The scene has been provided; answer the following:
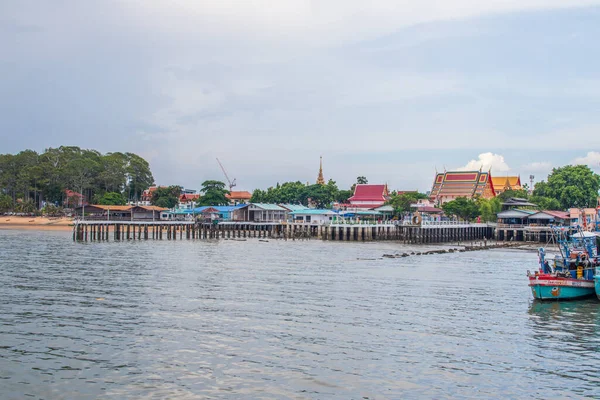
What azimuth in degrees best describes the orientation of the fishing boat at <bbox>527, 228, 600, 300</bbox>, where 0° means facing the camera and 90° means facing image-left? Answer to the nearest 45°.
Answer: approximately 45°
